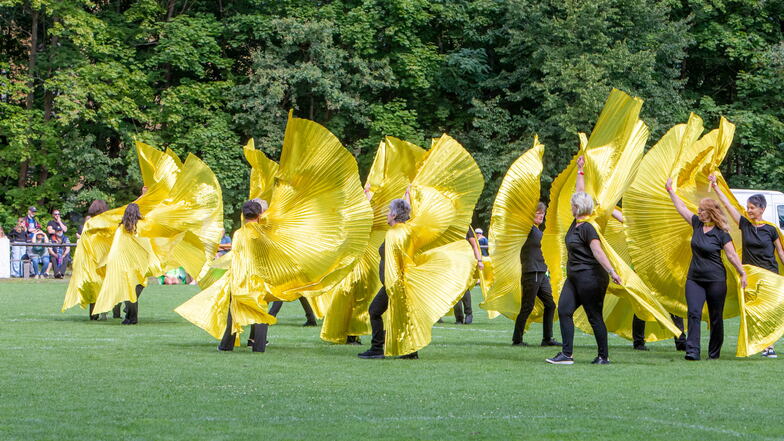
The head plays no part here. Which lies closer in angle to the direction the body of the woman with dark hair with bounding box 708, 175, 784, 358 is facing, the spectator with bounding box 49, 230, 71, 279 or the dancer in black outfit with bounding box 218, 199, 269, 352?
the dancer in black outfit

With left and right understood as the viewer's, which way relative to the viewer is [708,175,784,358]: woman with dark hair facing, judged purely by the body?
facing the viewer and to the left of the viewer

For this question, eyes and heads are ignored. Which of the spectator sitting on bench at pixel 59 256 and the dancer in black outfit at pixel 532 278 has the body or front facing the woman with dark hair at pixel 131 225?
the spectator sitting on bench

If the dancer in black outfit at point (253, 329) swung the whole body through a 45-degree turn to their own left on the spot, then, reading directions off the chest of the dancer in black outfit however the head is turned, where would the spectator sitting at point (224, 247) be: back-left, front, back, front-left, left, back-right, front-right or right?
front-right

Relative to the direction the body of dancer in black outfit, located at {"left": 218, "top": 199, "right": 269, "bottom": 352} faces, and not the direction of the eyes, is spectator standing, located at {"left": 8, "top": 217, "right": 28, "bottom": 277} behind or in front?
in front

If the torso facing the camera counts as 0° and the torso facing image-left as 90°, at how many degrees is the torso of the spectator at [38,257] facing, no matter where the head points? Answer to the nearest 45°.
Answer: approximately 0°

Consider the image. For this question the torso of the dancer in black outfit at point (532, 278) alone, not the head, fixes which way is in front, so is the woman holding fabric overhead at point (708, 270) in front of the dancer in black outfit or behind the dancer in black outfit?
in front

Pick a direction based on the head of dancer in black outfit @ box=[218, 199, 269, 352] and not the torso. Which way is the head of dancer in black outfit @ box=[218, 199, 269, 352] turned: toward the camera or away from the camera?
away from the camera

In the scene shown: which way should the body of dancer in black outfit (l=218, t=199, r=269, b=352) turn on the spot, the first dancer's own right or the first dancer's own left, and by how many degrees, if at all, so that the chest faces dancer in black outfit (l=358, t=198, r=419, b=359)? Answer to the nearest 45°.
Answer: approximately 135° to the first dancer's own right

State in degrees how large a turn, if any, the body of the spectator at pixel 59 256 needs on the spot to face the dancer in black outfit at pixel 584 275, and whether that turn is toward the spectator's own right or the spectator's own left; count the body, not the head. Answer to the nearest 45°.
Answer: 0° — they already face them

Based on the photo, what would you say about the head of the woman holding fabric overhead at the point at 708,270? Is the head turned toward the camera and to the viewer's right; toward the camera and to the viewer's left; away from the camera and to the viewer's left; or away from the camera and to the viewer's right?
toward the camera and to the viewer's left
